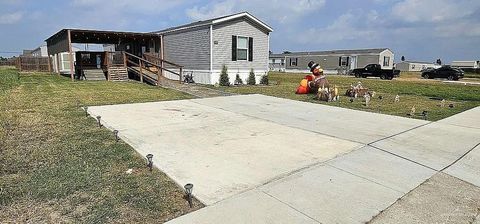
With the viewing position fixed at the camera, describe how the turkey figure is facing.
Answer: facing the viewer and to the right of the viewer

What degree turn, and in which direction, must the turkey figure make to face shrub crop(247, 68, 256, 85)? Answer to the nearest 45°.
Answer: approximately 180°

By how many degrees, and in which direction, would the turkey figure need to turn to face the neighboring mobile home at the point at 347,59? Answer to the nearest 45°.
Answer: approximately 135° to its left

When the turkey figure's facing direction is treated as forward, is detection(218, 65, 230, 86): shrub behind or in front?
behind

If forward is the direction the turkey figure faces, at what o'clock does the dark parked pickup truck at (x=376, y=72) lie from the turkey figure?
The dark parked pickup truck is roughly at 10 o'clock from the turkey figure.

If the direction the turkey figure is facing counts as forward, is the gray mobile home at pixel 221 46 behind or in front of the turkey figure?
behind

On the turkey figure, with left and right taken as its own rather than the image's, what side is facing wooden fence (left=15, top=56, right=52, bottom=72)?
back

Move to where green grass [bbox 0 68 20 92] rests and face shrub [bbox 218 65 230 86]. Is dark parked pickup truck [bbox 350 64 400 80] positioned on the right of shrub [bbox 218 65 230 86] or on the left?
left

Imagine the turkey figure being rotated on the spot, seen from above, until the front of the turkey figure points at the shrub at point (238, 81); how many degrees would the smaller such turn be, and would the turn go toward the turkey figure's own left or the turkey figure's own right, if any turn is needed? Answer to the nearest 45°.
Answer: approximately 180°

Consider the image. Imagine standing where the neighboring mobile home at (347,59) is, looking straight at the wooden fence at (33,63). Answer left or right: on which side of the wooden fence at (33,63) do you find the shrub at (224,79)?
left
